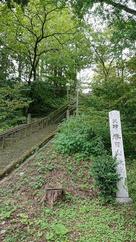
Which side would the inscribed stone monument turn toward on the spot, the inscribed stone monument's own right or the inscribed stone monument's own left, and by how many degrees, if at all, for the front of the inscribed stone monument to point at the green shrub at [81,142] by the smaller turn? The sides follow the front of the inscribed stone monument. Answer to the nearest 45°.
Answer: approximately 135° to the inscribed stone monument's own right

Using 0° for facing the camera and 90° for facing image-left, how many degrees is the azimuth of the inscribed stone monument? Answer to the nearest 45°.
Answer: approximately 0°
